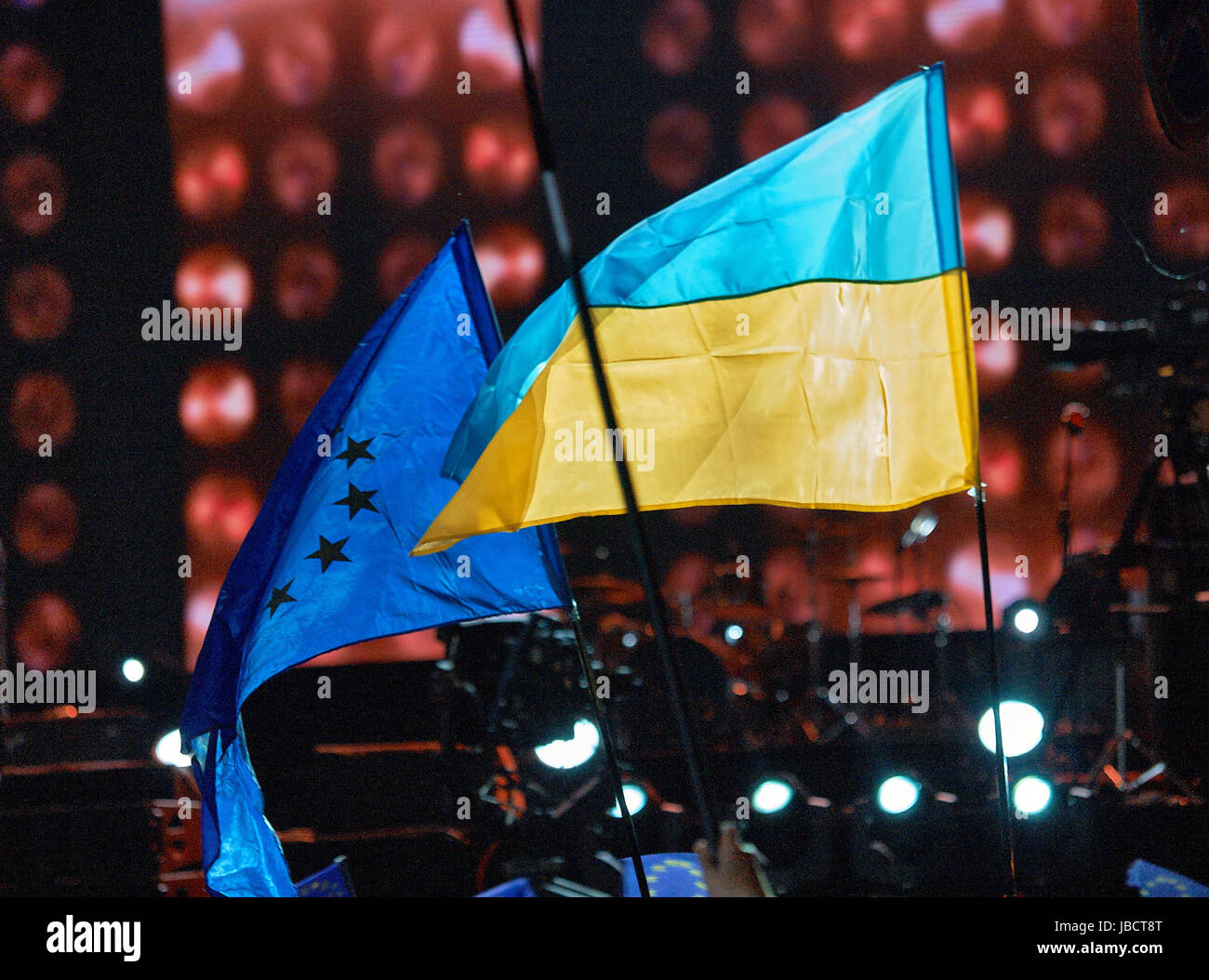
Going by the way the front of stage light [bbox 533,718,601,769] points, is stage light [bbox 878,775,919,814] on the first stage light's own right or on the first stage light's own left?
on the first stage light's own left

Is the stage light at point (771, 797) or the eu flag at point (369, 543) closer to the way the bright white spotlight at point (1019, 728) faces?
the eu flag

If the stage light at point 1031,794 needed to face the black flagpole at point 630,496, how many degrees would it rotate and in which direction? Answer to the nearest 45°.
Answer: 0° — it already faces it

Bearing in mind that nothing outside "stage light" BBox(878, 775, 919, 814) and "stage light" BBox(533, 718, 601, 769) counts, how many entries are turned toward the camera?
2

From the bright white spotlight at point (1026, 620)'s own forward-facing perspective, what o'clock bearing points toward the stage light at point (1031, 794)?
The stage light is roughly at 12 o'clock from the bright white spotlight.

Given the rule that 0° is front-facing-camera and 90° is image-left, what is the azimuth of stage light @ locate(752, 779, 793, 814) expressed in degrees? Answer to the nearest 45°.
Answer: approximately 0°

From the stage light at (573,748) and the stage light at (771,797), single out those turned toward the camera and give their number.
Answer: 2
